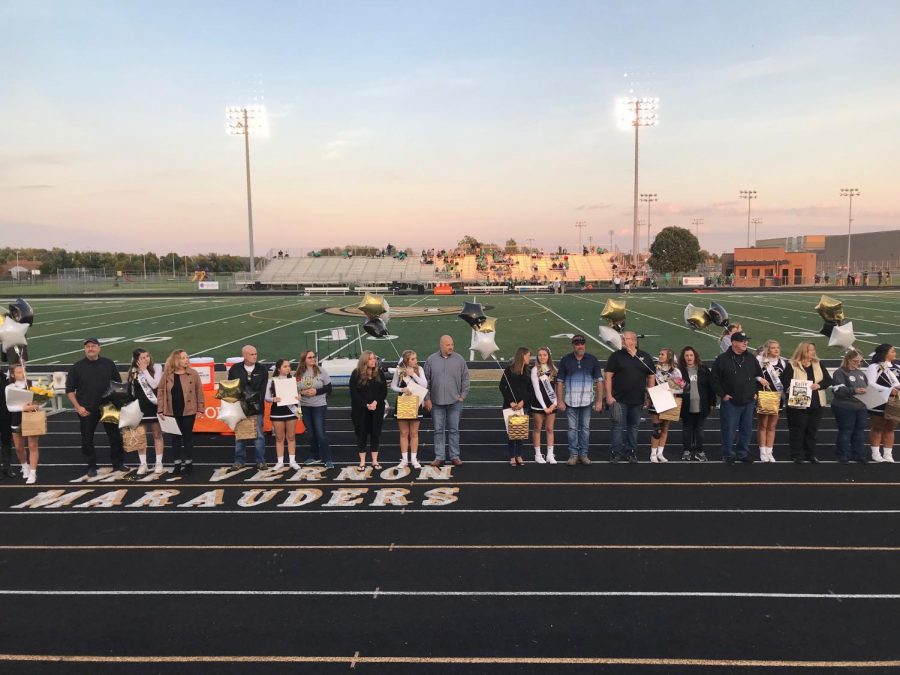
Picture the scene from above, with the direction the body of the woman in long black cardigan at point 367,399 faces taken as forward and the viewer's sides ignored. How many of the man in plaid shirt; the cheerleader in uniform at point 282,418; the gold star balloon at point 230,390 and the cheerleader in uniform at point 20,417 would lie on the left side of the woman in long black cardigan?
1

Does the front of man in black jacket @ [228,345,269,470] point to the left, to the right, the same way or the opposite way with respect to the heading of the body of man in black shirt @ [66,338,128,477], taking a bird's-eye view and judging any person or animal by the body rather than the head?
the same way

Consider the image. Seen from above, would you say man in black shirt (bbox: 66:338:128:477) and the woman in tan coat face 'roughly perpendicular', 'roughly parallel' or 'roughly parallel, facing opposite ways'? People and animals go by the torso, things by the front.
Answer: roughly parallel

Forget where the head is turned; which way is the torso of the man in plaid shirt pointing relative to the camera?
toward the camera

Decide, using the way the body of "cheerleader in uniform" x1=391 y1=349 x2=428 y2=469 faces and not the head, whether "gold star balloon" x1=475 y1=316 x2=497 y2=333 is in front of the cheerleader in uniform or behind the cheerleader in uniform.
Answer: behind

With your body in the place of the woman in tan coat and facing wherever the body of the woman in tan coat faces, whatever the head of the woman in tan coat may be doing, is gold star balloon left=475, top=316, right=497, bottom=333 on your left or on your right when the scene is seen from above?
on your left

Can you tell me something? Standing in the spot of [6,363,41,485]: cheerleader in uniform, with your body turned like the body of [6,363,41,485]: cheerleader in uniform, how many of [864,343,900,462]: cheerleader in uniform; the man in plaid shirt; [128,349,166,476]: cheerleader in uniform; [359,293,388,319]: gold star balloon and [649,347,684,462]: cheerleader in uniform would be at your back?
0

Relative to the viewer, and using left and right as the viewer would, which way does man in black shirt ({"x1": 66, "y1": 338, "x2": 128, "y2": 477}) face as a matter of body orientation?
facing the viewer

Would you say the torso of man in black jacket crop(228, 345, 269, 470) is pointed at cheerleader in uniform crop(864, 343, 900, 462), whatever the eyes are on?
no

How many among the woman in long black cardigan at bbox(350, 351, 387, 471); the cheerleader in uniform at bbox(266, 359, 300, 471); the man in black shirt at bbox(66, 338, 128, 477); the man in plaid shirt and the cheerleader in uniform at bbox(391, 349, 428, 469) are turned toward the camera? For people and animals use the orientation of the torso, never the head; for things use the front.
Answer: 5

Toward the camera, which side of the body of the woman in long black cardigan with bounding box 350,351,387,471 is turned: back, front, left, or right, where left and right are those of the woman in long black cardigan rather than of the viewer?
front

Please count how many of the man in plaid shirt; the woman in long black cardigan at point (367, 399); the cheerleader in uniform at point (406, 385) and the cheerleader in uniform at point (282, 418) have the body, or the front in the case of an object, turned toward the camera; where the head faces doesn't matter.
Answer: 4

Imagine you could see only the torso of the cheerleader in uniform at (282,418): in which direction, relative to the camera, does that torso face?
toward the camera

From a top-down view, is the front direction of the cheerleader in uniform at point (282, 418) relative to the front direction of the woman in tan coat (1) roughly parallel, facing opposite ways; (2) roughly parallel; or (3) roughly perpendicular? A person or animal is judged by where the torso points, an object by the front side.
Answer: roughly parallel

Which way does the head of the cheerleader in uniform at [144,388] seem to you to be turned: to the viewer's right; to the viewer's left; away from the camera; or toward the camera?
toward the camera

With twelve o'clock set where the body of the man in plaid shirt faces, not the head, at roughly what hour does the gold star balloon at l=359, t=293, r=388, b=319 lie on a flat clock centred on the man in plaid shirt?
The gold star balloon is roughly at 4 o'clock from the man in plaid shirt.

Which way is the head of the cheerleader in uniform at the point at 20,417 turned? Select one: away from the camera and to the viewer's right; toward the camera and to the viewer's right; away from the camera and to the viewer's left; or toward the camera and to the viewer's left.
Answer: toward the camera and to the viewer's right

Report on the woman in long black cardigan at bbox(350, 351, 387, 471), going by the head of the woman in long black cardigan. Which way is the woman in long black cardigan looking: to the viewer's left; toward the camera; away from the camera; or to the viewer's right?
toward the camera
